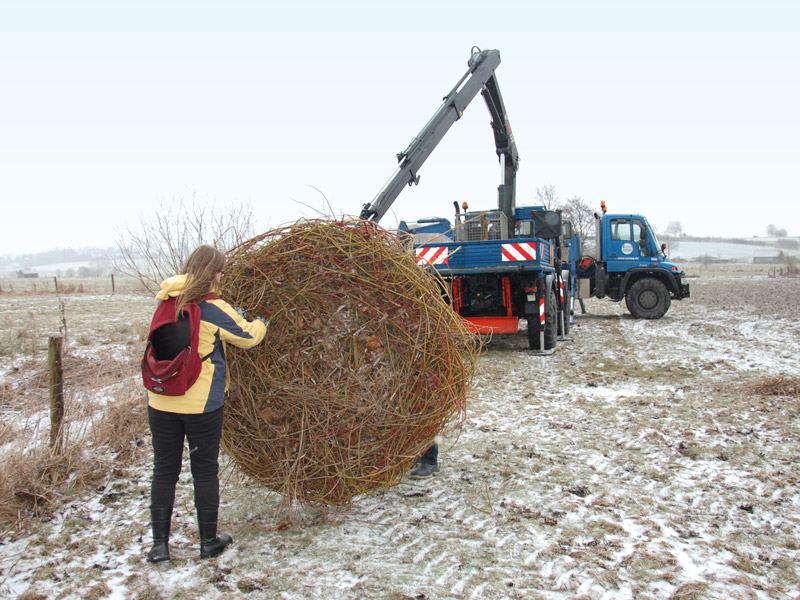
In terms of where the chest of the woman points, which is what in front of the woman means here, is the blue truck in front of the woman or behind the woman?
in front

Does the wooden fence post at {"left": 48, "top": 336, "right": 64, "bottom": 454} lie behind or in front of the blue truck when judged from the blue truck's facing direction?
behind

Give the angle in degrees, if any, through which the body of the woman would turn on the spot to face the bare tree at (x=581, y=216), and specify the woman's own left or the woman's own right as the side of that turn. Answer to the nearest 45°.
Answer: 0° — they already face it

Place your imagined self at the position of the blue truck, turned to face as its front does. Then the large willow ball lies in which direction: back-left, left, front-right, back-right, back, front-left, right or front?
back-right

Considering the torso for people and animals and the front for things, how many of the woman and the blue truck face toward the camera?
0

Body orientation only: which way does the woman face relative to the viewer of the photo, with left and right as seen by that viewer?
facing away from the viewer and to the right of the viewer

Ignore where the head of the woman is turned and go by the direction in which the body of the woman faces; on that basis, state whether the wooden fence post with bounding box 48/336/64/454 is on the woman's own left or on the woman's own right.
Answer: on the woman's own left

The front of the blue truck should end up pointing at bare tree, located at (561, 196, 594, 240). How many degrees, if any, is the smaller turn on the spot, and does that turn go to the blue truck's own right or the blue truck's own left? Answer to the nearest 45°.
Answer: approximately 45° to the blue truck's own left

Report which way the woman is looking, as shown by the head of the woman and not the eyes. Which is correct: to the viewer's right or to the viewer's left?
to the viewer's right

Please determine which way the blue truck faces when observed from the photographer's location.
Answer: facing away from the viewer and to the right of the viewer

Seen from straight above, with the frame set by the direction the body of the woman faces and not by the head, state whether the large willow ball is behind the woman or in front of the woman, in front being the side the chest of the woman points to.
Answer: in front
